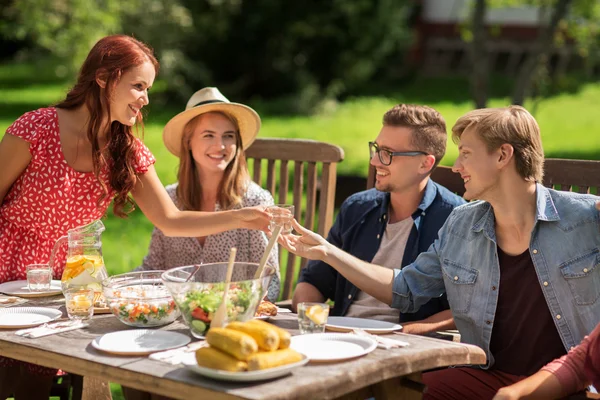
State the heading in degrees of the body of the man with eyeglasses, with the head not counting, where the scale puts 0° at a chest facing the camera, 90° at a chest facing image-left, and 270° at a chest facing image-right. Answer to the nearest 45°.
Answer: approximately 45°

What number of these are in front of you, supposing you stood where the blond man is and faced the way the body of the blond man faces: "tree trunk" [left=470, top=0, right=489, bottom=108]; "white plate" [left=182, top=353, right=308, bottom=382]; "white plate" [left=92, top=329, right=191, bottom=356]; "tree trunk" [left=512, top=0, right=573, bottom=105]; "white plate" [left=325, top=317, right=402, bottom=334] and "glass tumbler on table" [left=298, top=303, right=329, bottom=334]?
4

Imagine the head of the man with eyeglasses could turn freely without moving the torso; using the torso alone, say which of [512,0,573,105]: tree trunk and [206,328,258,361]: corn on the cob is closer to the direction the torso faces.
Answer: the corn on the cob

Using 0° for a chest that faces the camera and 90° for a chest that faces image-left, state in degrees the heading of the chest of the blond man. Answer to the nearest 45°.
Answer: approximately 45°

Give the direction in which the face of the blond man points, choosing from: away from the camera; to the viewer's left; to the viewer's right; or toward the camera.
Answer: to the viewer's left

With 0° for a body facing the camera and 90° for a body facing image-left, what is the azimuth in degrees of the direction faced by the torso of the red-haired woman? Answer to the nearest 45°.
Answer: approximately 315°

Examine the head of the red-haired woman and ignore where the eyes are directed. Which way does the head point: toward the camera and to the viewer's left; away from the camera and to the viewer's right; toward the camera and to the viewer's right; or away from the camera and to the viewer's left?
toward the camera and to the viewer's right

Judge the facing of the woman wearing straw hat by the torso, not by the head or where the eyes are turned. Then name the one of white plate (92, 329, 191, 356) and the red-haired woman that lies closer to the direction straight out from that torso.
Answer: the white plate

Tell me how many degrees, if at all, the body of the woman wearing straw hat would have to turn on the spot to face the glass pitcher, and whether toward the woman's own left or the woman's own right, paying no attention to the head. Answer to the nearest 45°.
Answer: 0° — they already face it
